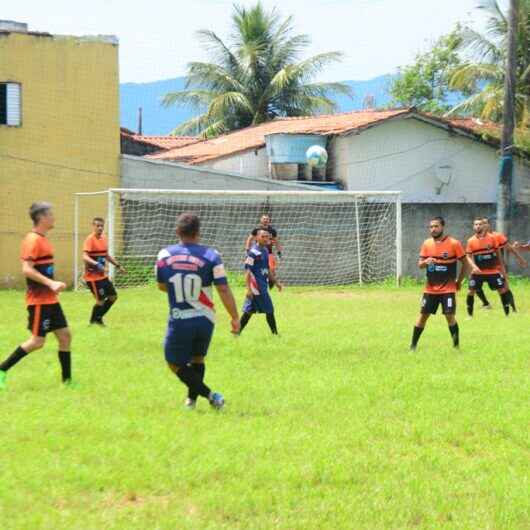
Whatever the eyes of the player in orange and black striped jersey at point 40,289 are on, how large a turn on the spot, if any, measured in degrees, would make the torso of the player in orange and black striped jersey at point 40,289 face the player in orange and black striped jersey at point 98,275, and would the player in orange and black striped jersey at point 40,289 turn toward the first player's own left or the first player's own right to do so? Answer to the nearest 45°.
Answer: approximately 90° to the first player's own left

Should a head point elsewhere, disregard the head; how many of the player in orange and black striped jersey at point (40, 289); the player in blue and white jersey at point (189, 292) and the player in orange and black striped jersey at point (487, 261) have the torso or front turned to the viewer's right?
1

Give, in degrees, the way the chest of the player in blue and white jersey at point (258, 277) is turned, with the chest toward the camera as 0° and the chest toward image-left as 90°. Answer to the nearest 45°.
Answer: approximately 315°

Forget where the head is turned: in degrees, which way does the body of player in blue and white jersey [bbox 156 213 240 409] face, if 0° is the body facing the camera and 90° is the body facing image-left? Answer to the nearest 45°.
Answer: approximately 180°

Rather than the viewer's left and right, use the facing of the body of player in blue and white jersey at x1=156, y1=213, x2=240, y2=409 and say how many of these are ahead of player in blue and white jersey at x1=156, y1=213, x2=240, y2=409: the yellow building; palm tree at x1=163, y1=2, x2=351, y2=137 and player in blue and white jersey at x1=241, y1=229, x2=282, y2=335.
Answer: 3

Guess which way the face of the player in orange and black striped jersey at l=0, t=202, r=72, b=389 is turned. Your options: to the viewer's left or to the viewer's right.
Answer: to the viewer's right

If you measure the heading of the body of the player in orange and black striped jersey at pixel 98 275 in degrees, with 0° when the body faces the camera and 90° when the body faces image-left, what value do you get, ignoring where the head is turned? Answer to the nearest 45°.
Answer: approximately 315°

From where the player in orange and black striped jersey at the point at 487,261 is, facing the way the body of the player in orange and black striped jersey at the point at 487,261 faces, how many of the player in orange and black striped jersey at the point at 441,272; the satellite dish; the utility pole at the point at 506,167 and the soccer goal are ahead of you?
1

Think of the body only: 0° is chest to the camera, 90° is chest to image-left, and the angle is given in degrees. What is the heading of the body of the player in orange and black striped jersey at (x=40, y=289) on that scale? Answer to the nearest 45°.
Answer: approximately 270°

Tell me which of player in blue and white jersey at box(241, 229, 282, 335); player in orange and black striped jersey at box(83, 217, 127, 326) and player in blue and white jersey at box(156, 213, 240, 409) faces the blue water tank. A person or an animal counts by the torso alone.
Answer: player in blue and white jersey at box(156, 213, 240, 409)
